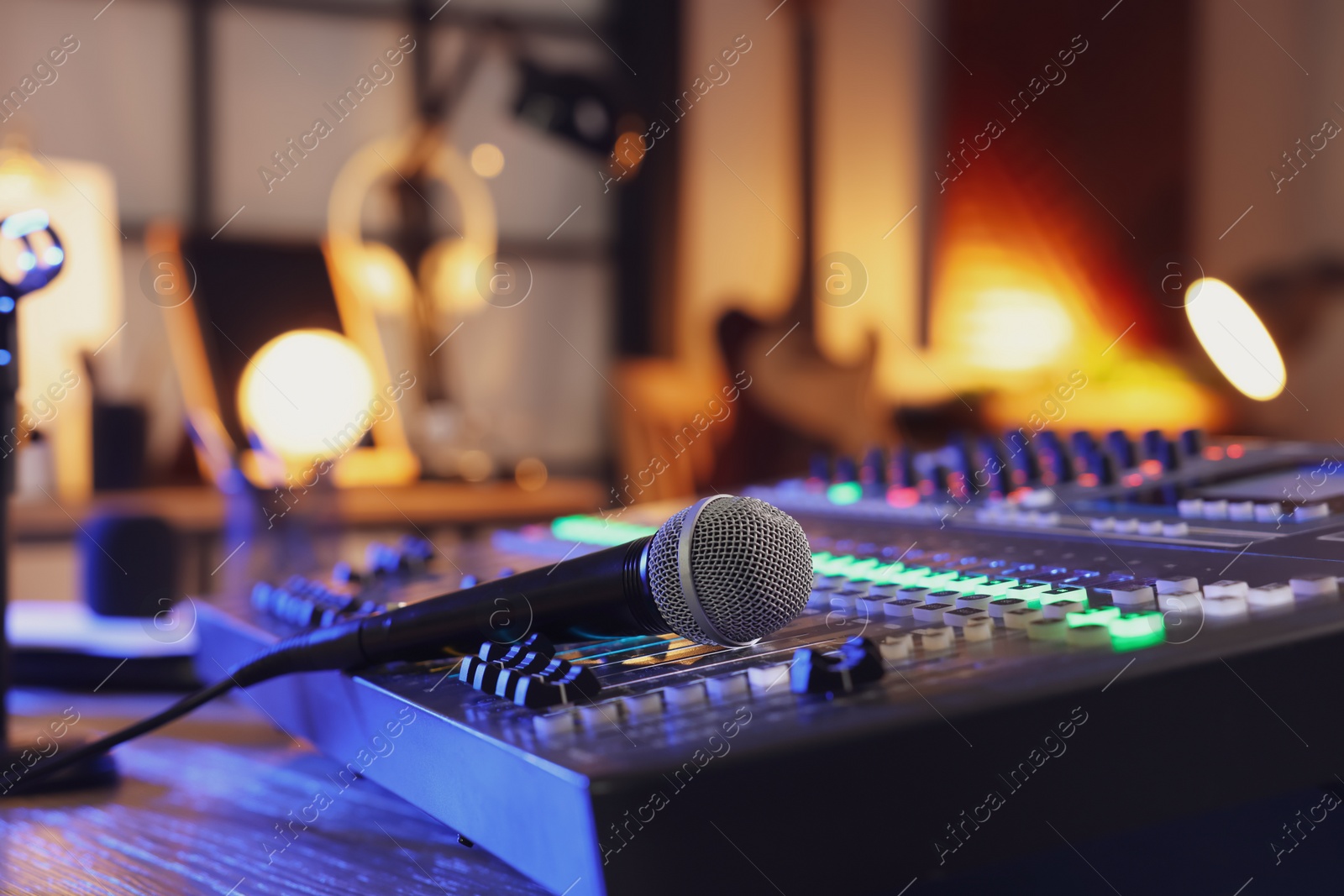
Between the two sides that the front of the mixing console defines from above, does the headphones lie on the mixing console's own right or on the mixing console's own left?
on the mixing console's own right

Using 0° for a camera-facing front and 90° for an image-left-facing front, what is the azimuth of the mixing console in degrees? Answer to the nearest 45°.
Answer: approximately 45°
